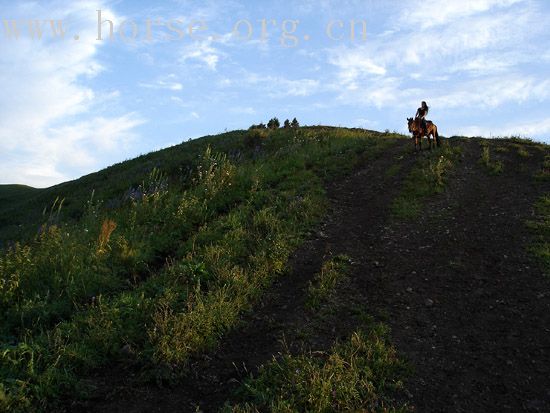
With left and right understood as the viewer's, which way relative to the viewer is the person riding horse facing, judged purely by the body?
facing the viewer and to the left of the viewer
